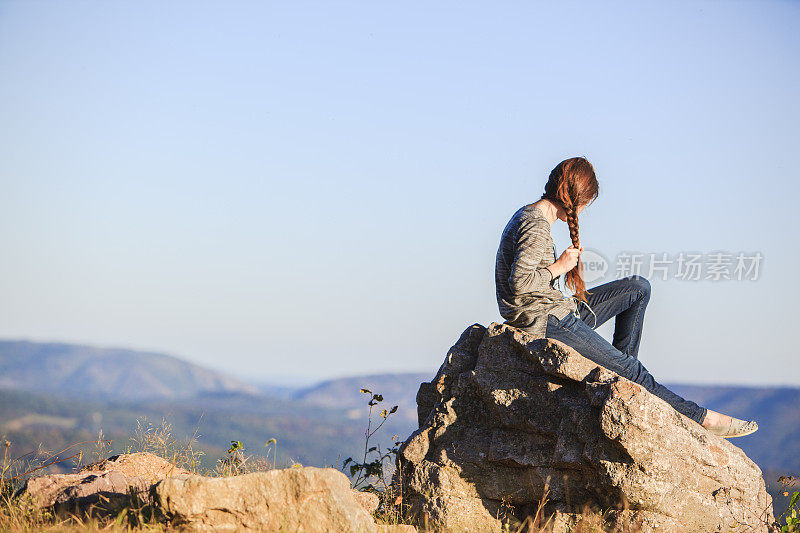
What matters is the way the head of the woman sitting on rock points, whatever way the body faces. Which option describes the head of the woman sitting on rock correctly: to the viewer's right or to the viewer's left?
to the viewer's right

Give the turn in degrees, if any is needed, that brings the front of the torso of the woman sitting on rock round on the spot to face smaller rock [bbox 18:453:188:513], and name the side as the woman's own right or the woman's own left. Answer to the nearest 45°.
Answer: approximately 135° to the woman's own right

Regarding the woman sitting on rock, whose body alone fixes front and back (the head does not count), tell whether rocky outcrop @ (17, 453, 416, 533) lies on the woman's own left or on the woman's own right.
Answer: on the woman's own right

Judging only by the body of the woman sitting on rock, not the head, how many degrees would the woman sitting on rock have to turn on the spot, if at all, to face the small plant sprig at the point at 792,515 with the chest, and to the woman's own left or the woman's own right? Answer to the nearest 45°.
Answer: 0° — they already face it

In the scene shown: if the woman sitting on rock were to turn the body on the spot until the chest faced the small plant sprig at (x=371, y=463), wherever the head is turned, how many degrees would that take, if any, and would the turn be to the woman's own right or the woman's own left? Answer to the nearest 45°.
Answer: approximately 180°

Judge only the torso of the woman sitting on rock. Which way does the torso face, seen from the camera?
to the viewer's right
